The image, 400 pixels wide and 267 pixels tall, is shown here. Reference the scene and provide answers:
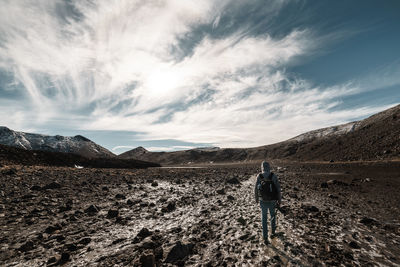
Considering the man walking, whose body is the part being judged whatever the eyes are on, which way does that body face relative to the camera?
away from the camera

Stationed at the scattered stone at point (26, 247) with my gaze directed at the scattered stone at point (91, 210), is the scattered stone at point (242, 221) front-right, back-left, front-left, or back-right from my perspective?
front-right

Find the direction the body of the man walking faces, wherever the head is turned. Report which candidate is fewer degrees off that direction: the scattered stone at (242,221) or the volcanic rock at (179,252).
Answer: the scattered stone

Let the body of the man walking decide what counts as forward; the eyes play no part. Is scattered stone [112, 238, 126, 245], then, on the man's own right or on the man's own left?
on the man's own left

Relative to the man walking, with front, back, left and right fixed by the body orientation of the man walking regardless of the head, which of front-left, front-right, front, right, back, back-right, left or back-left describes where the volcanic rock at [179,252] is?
back-left

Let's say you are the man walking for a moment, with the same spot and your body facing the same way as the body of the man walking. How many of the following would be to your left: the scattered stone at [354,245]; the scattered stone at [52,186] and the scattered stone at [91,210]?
2

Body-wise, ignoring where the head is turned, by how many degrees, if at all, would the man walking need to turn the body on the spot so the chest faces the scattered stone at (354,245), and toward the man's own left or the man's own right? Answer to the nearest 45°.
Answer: approximately 90° to the man's own right

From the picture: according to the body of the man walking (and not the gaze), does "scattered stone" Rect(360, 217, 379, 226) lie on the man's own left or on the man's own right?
on the man's own right

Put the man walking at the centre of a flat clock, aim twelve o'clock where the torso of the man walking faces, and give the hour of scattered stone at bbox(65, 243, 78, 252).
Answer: The scattered stone is roughly at 8 o'clock from the man walking.

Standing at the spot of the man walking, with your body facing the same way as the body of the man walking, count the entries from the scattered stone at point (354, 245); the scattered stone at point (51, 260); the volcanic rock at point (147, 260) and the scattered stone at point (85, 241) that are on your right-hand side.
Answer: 1

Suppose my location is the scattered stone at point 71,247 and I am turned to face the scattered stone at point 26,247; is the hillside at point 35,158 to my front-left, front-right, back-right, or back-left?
front-right

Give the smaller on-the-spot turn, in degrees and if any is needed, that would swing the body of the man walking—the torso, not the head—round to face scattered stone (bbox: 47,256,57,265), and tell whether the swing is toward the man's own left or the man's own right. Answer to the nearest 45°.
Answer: approximately 135° to the man's own left

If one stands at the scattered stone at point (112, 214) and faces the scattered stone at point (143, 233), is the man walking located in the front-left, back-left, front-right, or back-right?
front-left

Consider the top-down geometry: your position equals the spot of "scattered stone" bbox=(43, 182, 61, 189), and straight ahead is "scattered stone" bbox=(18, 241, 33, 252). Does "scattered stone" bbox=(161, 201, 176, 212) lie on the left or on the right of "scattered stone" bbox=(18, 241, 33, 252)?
left

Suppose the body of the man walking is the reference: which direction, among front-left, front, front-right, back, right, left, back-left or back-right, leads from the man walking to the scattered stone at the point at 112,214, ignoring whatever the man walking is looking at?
left
